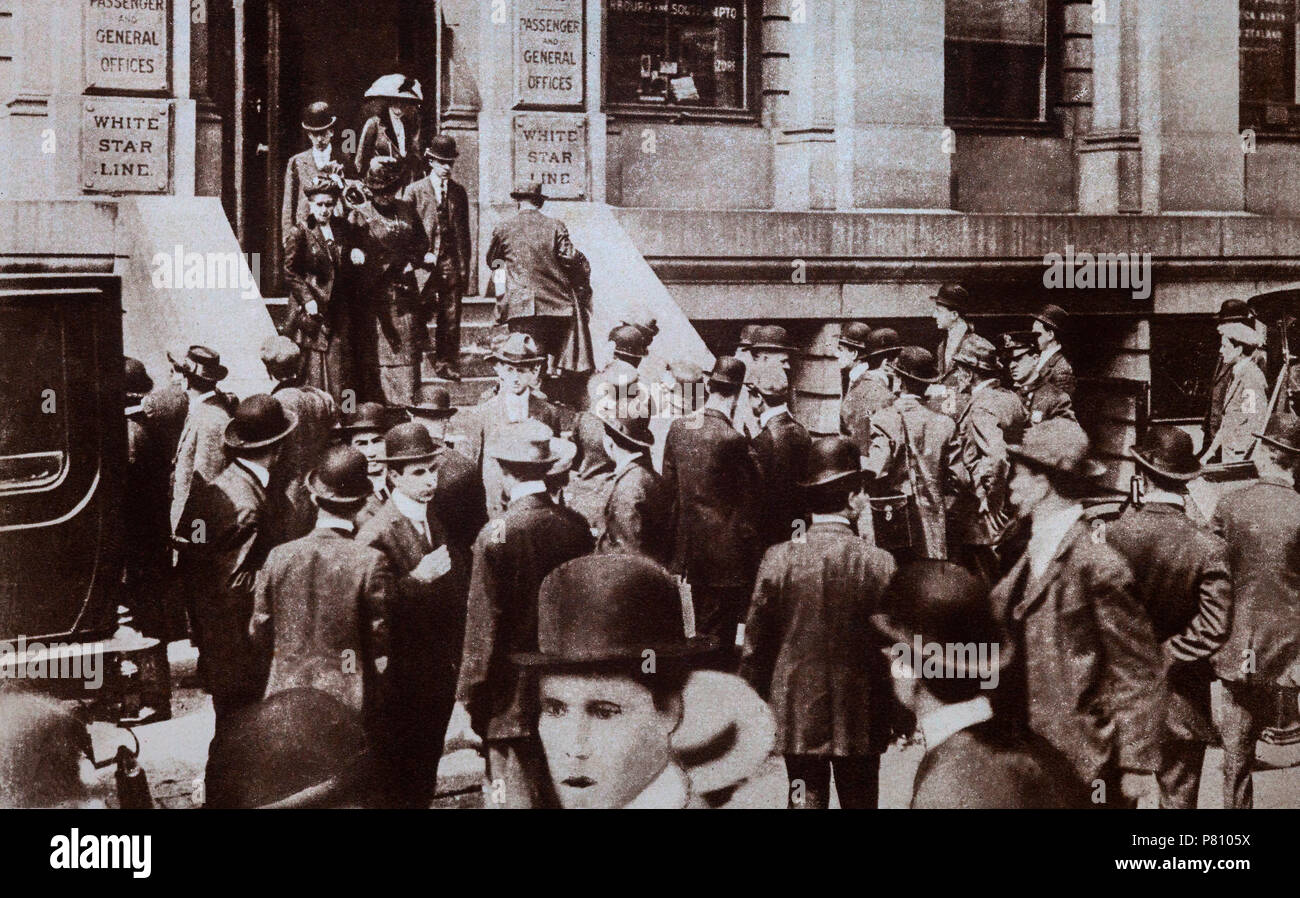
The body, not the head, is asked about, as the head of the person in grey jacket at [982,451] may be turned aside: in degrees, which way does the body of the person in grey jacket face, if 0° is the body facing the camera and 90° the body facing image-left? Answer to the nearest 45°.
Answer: approximately 90°

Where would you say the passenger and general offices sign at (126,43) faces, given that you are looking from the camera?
facing the viewer

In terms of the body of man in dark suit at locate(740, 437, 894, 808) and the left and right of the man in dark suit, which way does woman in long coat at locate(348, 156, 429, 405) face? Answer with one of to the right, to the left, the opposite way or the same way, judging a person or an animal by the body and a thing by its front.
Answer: the opposite way

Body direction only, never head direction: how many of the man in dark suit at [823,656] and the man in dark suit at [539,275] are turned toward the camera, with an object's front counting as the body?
0

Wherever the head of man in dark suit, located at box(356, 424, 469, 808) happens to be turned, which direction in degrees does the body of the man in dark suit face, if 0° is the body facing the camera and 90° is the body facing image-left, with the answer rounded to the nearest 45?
approximately 315°

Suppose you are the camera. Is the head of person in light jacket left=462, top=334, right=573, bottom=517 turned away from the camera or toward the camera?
toward the camera

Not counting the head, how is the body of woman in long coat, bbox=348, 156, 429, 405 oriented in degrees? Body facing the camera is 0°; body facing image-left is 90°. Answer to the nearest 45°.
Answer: approximately 0°

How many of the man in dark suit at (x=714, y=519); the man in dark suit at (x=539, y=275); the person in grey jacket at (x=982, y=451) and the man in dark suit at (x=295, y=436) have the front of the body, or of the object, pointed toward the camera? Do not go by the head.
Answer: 0

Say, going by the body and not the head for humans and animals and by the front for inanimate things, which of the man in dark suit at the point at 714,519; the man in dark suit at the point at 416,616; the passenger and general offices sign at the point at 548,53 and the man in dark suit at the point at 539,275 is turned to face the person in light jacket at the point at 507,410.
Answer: the passenger and general offices sign

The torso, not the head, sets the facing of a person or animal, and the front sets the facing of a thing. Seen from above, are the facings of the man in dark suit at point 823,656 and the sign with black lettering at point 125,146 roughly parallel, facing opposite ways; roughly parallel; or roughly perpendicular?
roughly parallel, facing opposite ways

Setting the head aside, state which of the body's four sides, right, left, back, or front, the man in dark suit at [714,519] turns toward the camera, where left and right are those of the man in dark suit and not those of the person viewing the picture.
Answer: back

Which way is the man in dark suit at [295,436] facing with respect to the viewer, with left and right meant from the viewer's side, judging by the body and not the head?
facing away from the viewer and to the left of the viewer

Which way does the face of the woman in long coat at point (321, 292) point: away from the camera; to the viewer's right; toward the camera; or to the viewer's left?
toward the camera

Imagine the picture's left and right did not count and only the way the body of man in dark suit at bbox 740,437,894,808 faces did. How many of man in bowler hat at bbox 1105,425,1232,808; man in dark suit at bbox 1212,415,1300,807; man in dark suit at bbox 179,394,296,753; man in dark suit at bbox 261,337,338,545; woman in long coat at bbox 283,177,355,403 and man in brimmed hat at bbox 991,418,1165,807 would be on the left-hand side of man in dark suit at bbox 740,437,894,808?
3
